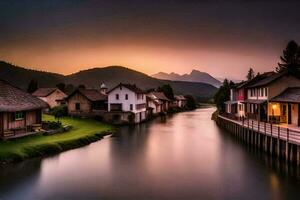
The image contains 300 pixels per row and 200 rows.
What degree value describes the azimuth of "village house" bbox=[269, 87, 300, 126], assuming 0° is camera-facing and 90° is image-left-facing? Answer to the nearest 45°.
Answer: approximately 45°

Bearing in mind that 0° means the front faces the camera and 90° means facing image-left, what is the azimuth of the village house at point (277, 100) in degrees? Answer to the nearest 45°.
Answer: approximately 45°

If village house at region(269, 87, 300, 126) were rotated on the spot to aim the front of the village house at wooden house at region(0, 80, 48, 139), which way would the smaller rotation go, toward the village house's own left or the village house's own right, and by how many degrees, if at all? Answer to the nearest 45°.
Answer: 0° — it already faces it
